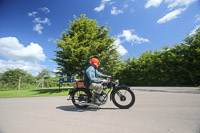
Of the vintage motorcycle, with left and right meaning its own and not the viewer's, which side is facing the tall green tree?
left

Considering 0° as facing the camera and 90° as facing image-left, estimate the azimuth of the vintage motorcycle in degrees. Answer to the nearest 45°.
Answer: approximately 270°
